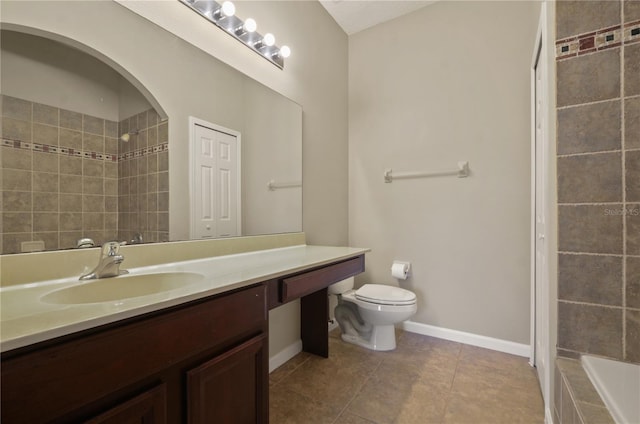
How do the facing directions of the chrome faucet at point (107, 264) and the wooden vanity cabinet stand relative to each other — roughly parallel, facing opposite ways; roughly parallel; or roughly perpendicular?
roughly parallel

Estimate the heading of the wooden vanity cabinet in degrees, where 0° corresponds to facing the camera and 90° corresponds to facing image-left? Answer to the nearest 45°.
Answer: approximately 315°

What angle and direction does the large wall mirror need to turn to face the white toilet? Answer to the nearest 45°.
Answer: approximately 45° to its left

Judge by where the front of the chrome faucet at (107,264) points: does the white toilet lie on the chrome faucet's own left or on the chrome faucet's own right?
on the chrome faucet's own left

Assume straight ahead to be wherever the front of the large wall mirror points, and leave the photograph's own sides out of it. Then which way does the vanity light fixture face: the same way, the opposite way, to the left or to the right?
the same way

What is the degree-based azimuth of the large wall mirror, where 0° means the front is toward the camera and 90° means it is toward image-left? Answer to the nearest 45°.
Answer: approximately 315°

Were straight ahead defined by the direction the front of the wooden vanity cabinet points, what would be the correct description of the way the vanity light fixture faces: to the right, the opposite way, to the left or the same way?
the same way

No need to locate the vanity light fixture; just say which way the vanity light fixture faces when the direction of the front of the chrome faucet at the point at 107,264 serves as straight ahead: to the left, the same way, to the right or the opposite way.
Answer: the same way

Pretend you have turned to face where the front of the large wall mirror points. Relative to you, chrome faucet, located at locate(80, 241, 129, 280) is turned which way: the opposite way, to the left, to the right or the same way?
the same way

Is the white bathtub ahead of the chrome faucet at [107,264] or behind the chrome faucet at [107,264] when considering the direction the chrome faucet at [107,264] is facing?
ahead

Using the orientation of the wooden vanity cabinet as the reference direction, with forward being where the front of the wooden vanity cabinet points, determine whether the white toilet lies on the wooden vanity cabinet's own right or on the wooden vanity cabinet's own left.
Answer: on the wooden vanity cabinet's own left

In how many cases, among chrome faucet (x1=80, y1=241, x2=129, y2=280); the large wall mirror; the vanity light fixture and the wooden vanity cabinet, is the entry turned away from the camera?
0

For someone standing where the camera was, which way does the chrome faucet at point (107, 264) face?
facing the viewer and to the right of the viewer
